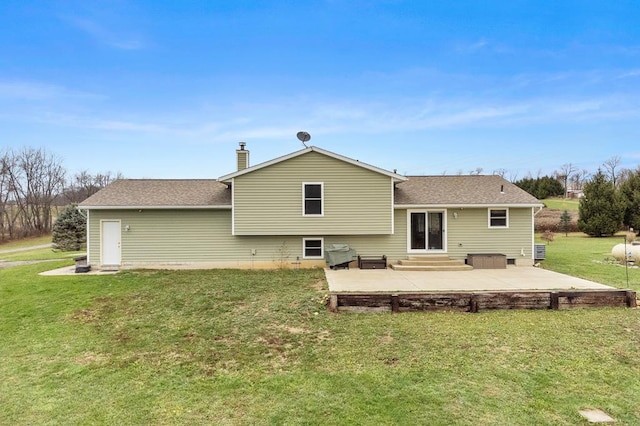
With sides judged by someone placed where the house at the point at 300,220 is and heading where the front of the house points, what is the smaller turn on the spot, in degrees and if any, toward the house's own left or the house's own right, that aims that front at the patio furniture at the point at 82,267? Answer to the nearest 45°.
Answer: approximately 90° to the house's own left

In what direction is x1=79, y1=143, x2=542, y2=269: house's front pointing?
away from the camera

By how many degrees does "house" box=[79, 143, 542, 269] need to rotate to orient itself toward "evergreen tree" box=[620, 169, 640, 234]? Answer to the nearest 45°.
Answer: approximately 45° to its right

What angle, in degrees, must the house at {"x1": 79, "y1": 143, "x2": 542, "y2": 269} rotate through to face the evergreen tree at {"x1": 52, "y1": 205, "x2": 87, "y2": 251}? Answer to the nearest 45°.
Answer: approximately 45° to its left

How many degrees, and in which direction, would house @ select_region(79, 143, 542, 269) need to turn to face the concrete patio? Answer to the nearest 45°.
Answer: approximately 135° to its right

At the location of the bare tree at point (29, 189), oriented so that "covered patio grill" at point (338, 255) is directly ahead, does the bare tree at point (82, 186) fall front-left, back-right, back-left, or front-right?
back-left

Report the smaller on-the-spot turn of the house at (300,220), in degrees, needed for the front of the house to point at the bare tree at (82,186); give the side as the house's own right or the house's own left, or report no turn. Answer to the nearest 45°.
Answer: approximately 45° to the house's own left

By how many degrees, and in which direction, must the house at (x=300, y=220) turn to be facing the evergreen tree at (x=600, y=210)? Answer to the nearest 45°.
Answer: approximately 45° to its right
